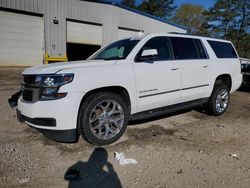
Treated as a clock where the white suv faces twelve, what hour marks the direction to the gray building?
The gray building is roughly at 4 o'clock from the white suv.

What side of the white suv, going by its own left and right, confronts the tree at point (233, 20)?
back

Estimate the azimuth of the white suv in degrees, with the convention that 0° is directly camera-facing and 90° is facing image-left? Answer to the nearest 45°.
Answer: approximately 45°
